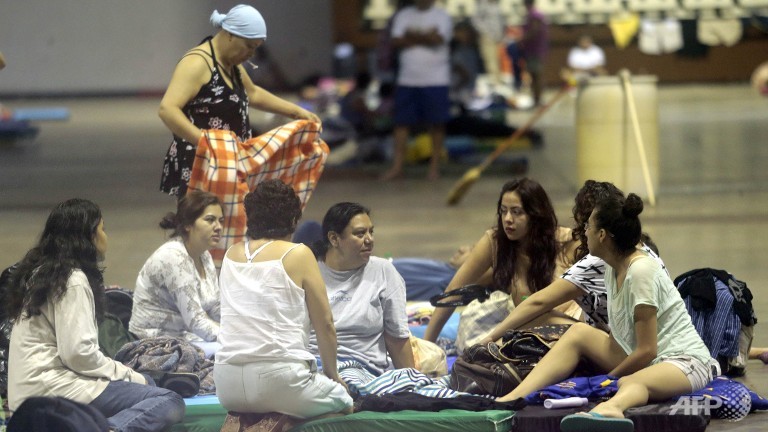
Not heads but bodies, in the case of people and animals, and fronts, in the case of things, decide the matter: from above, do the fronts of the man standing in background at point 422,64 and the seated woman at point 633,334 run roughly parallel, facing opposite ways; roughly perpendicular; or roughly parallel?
roughly perpendicular

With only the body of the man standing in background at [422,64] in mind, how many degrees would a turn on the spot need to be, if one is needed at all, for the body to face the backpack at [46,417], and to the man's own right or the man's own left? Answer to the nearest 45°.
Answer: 0° — they already face it

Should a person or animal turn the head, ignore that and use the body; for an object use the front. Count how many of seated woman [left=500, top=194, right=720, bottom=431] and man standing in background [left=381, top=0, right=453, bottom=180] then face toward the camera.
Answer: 1

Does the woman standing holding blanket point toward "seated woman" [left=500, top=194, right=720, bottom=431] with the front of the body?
yes

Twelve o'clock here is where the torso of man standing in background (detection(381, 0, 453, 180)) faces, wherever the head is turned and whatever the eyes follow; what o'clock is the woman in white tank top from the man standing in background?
The woman in white tank top is roughly at 12 o'clock from the man standing in background.

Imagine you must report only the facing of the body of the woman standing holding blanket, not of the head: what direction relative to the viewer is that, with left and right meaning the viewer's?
facing the viewer and to the right of the viewer

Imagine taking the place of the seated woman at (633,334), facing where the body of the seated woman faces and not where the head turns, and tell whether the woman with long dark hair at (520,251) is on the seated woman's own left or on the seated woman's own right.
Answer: on the seated woman's own right

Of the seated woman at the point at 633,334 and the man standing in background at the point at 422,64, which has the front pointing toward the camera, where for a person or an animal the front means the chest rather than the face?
the man standing in background

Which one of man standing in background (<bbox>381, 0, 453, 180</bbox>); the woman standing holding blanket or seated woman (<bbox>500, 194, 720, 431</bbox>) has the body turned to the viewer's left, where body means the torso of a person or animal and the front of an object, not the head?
the seated woman

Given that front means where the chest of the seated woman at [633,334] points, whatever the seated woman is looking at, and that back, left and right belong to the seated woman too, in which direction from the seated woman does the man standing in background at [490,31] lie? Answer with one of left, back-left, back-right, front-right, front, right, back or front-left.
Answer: right

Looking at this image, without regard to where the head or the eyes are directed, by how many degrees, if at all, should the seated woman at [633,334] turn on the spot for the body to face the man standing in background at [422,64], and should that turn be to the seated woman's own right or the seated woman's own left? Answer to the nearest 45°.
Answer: approximately 90° to the seated woman's own right

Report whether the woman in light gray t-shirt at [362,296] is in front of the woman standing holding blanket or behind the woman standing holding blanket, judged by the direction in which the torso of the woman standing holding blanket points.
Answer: in front

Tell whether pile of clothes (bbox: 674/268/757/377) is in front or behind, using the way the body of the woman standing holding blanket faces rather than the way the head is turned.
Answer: in front

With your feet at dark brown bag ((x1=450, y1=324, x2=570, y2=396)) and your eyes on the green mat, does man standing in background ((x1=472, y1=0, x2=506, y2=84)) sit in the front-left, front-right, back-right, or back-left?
back-right

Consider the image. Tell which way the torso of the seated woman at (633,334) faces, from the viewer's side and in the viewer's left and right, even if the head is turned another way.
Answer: facing to the left of the viewer

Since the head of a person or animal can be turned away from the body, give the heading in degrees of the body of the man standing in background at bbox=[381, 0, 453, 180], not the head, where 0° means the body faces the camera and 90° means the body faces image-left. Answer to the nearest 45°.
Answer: approximately 0°
